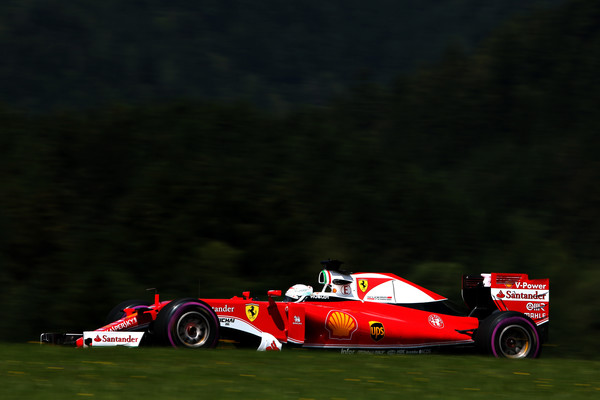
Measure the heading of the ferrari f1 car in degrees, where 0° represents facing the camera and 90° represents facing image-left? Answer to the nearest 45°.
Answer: approximately 90°
